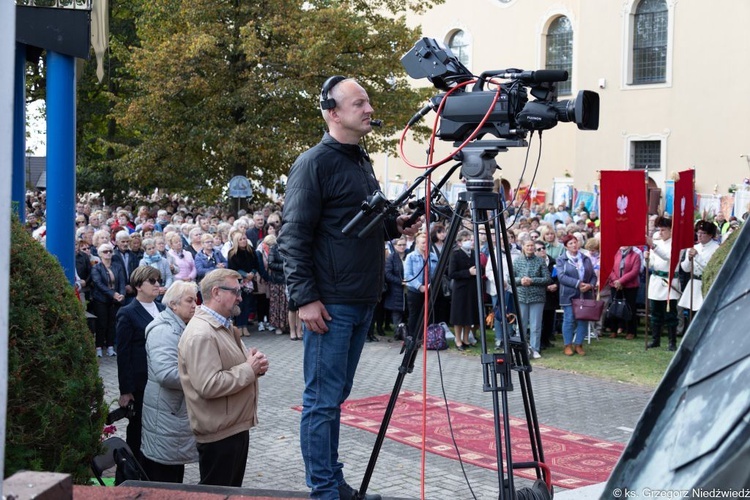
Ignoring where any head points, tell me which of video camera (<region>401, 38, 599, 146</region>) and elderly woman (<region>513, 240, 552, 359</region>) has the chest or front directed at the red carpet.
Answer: the elderly woman

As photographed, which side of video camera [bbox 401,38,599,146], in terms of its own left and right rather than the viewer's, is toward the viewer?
right

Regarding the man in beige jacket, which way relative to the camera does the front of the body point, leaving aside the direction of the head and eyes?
to the viewer's right

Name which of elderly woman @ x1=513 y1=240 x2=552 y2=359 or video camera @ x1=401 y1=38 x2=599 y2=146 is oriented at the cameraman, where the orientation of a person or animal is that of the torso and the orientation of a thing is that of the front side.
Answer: the elderly woman

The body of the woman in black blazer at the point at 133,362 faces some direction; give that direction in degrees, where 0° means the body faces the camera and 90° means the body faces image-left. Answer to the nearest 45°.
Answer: approximately 315°

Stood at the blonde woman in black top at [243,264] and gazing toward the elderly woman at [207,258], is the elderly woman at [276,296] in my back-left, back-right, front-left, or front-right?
back-left

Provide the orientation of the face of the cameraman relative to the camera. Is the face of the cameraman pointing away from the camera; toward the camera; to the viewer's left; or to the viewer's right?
to the viewer's right

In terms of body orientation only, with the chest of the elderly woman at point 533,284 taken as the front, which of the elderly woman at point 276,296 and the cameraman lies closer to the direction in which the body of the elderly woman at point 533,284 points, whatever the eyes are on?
the cameraman
